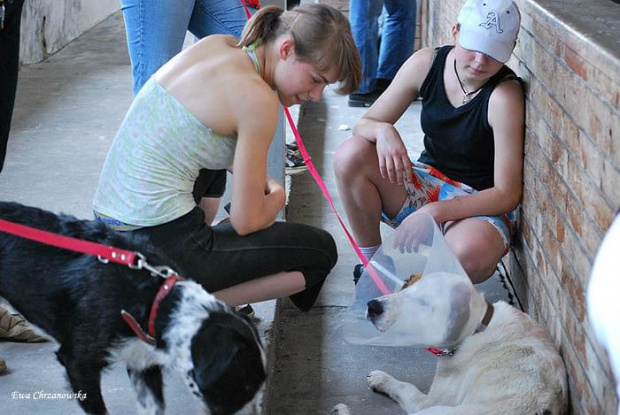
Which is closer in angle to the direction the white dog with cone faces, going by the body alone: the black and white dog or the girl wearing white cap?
the black and white dog

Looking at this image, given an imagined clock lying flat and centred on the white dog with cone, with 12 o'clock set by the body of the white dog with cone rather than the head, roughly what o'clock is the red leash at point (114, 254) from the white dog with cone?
The red leash is roughly at 11 o'clock from the white dog with cone.

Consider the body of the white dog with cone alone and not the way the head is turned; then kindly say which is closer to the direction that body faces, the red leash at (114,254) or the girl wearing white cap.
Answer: the red leash

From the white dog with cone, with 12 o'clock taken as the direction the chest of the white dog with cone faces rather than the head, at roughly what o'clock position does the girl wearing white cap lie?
The girl wearing white cap is roughly at 3 o'clock from the white dog with cone.

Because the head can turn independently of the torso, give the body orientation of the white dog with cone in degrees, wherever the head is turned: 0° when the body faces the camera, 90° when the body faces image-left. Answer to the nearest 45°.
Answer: approximately 90°

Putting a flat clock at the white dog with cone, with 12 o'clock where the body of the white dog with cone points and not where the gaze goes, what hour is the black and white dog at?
The black and white dog is roughly at 11 o'clock from the white dog with cone.

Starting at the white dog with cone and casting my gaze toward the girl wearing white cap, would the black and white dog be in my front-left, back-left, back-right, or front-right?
back-left
